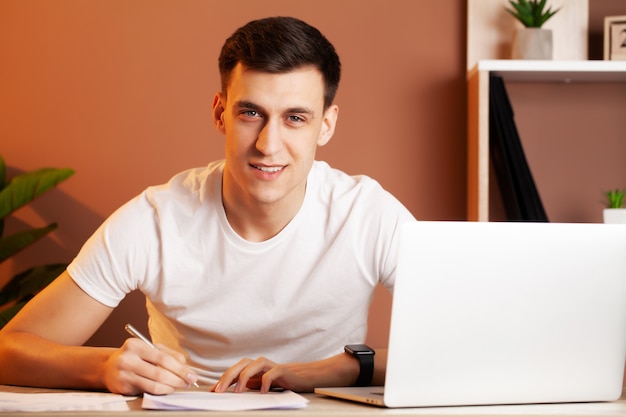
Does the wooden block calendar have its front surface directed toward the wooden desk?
yes

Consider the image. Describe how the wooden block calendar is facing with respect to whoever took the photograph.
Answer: facing the viewer

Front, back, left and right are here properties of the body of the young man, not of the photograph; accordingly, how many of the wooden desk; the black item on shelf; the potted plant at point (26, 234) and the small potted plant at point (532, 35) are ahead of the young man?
1

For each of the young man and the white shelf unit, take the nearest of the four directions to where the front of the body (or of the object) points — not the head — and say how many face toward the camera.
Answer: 2

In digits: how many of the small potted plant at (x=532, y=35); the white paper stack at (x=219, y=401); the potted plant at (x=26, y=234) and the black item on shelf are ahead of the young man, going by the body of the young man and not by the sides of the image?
1

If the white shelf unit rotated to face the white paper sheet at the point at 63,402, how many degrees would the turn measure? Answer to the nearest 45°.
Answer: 0° — it already faces it

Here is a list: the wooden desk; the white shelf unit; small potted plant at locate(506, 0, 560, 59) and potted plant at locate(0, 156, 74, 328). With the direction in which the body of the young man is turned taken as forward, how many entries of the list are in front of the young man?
1

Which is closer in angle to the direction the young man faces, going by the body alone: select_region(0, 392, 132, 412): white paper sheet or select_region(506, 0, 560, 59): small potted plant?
the white paper sheet

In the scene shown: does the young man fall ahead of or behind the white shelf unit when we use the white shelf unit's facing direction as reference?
ahead

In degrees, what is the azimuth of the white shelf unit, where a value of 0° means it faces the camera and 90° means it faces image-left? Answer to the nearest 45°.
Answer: approximately 0°

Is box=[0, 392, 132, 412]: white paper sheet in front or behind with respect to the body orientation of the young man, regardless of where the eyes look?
in front
